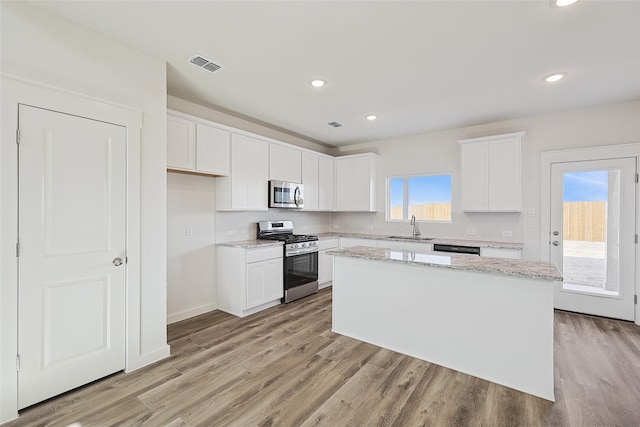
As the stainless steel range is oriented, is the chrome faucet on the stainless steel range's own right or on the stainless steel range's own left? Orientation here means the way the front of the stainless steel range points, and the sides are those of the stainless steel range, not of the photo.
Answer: on the stainless steel range's own left

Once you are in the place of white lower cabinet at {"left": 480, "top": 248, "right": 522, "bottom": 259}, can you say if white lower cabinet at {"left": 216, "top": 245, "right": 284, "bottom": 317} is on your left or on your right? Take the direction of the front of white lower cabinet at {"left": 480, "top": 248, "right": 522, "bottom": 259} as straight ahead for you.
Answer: on your right

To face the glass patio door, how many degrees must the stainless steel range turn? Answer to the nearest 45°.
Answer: approximately 45° to its left

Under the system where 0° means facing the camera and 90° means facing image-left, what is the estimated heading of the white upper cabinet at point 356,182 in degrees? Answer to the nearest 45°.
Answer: approximately 45°

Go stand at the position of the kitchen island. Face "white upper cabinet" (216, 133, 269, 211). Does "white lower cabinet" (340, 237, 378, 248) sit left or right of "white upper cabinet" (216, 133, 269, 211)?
right

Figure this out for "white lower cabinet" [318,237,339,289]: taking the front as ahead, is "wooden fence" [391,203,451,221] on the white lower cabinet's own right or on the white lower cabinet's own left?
on the white lower cabinet's own left
